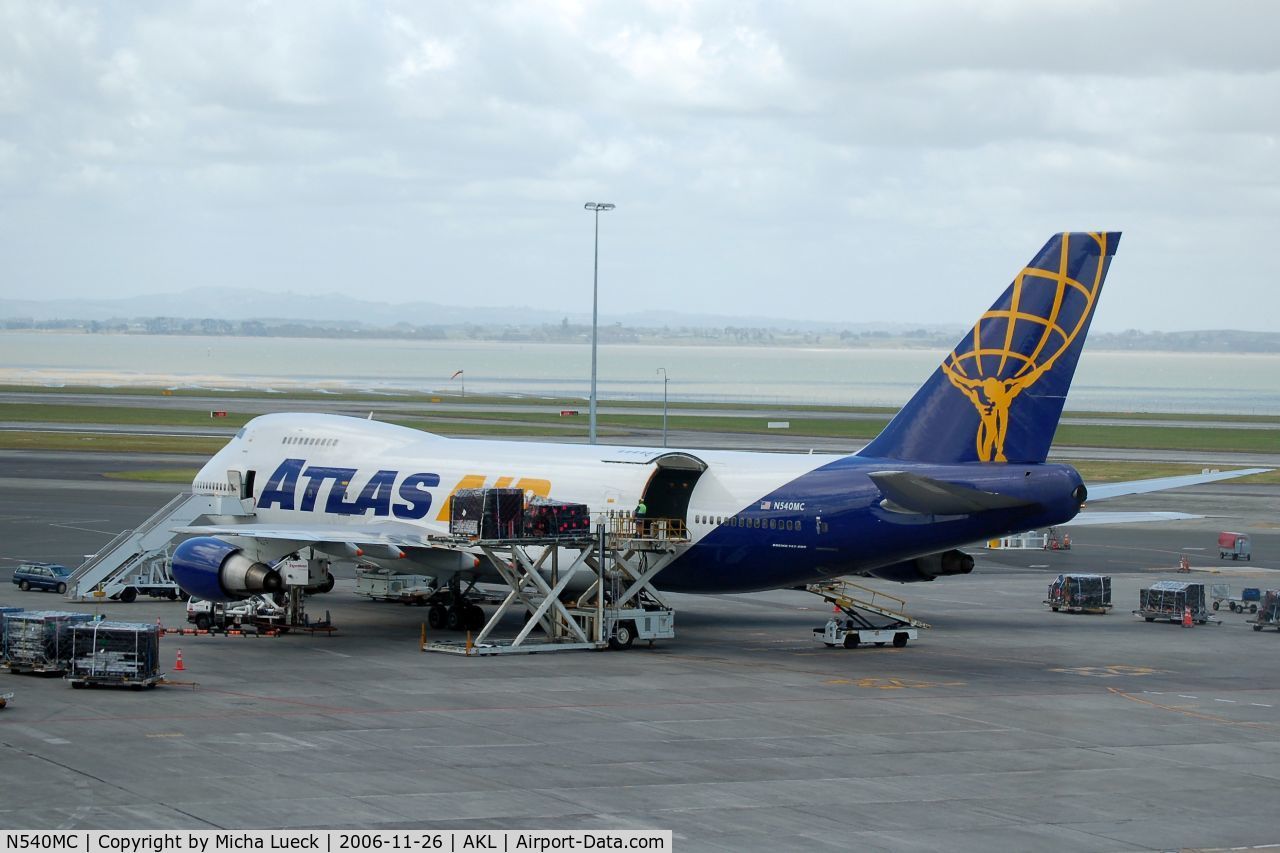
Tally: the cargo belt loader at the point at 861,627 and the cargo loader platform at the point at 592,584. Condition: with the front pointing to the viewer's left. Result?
1

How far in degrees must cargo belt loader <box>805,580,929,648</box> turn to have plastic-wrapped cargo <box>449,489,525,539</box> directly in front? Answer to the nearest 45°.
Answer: approximately 45° to its left

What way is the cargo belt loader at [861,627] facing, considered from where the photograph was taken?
facing to the left of the viewer

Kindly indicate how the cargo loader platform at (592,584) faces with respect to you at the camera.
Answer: facing away from the viewer and to the right of the viewer

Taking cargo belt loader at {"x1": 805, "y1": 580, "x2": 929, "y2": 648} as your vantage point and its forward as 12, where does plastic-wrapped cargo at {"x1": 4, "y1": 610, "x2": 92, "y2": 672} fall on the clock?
The plastic-wrapped cargo is roughly at 11 o'clock from the cargo belt loader.

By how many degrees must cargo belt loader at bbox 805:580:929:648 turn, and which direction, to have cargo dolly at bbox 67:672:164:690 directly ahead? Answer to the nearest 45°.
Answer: approximately 45° to its left

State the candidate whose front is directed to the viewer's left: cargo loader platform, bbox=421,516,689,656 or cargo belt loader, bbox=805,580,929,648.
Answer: cargo belt loader, bbox=805,580,929,648

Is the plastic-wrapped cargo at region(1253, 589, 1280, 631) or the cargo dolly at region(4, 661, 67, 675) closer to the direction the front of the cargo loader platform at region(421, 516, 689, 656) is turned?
the plastic-wrapped cargo

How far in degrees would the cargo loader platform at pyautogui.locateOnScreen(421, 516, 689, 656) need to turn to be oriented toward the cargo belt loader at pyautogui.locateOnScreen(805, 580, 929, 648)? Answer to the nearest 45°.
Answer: approximately 45° to its right
